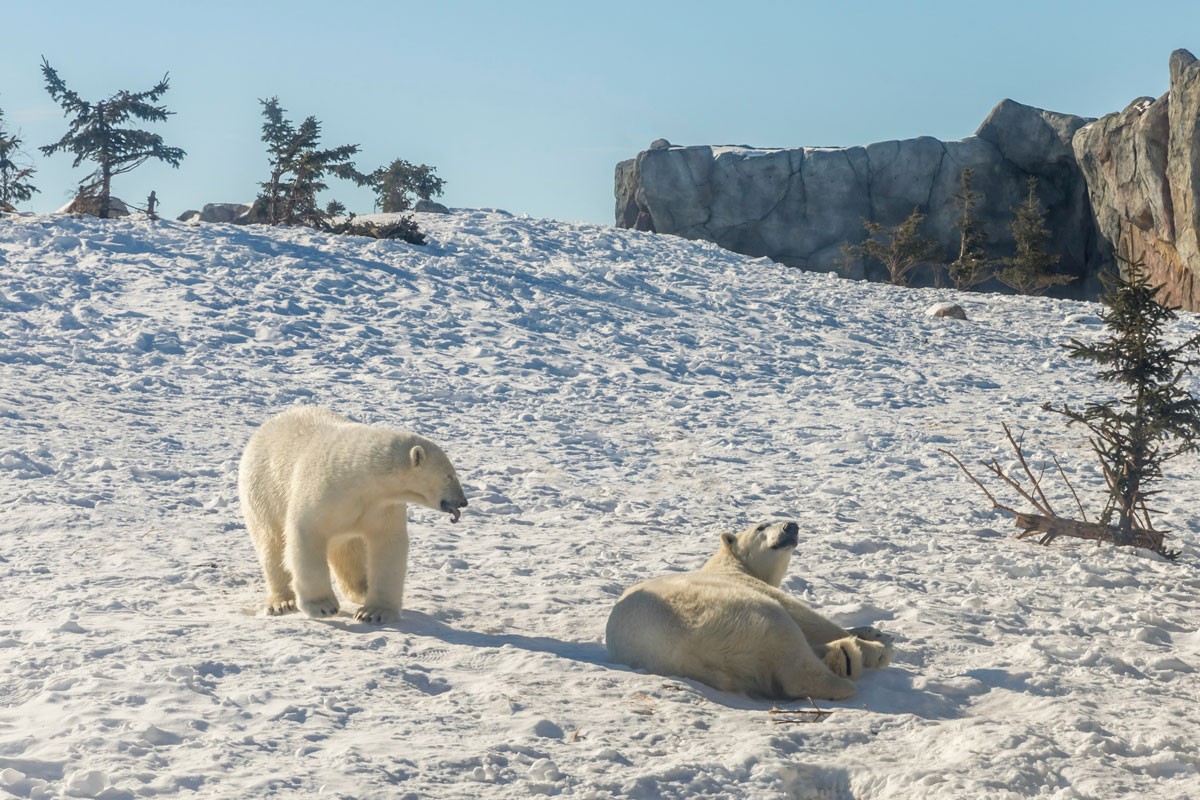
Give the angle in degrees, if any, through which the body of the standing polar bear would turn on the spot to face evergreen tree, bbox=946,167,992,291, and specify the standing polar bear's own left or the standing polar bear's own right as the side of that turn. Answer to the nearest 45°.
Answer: approximately 90° to the standing polar bear's own left

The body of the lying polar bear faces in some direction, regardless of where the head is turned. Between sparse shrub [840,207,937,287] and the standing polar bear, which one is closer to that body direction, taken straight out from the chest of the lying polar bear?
the sparse shrub

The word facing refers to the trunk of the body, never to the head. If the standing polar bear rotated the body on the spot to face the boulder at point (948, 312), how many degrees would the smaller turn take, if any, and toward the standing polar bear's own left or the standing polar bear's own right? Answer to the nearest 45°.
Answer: approximately 90° to the standing polar bear's own left

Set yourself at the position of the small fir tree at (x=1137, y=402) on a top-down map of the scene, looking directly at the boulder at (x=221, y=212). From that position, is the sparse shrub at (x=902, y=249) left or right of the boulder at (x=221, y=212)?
right

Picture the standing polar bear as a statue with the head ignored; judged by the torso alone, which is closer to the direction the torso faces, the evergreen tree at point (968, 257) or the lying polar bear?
the lying polar bear

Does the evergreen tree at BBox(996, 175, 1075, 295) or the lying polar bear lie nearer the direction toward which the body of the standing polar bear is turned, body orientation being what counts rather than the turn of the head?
the lying polar bear

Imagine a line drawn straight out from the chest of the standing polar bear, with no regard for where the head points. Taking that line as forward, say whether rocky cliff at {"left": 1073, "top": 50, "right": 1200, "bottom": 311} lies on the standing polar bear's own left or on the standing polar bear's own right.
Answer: on the standing polar bear's own left

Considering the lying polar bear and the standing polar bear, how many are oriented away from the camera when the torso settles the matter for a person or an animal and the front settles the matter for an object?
0

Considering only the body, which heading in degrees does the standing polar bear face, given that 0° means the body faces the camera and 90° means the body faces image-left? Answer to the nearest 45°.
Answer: approximately 315°

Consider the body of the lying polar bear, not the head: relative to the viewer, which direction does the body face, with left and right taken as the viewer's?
facing to the right of the viewer

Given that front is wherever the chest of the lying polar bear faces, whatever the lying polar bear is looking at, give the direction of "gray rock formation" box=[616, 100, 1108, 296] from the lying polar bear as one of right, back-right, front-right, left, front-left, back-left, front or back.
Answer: left
